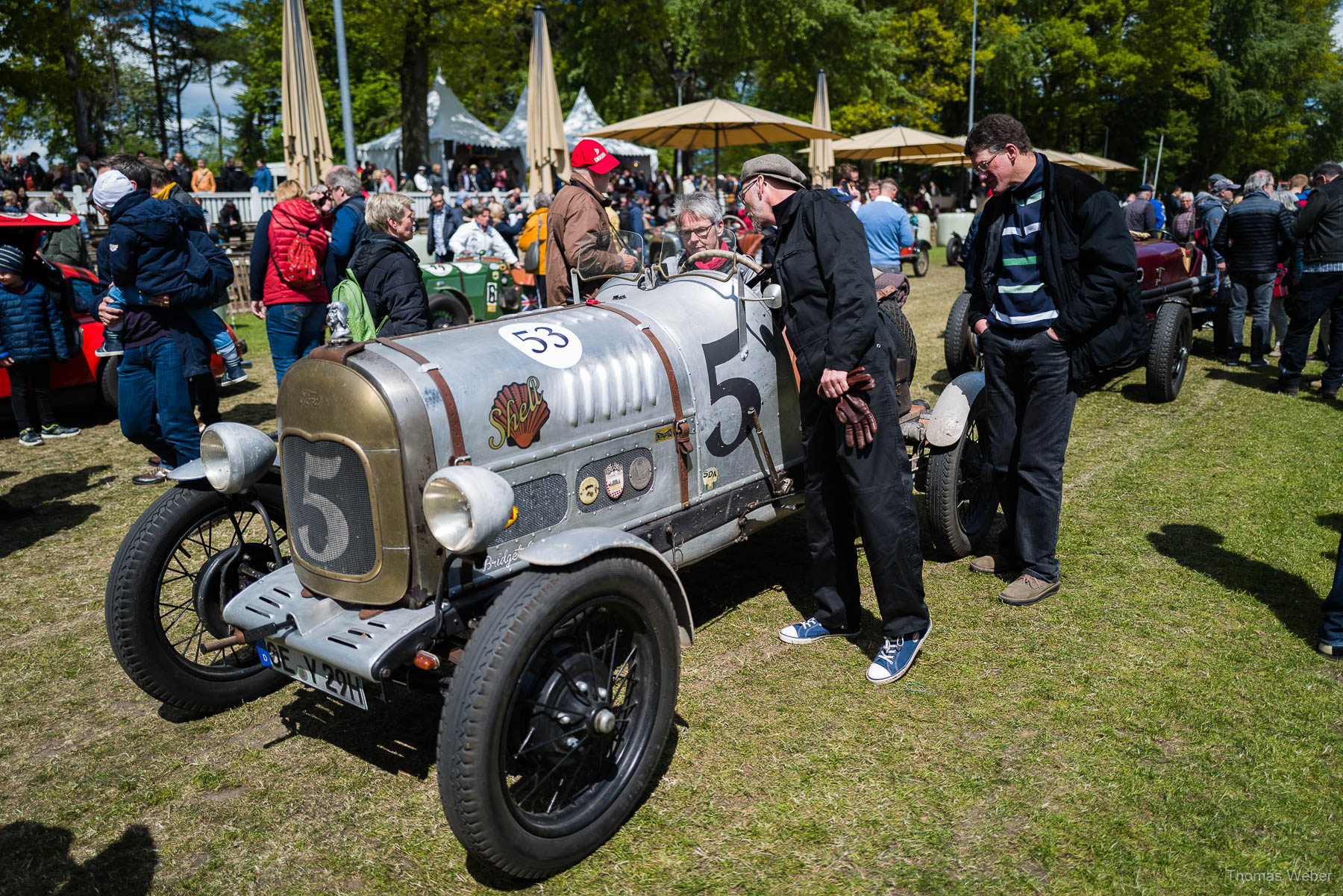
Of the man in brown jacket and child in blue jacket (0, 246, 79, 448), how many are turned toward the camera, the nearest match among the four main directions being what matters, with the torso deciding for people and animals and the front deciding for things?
1

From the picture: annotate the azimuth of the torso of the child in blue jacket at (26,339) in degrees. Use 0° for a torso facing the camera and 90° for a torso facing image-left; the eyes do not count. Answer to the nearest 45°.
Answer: approximately 0°

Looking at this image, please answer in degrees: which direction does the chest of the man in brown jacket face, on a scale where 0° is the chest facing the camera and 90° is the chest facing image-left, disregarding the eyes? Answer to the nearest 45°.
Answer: approximately 270°

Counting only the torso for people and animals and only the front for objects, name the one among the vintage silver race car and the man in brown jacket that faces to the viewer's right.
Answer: the man in brown jacket

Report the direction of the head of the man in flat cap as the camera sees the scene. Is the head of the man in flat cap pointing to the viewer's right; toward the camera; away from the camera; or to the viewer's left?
to the viewer's left

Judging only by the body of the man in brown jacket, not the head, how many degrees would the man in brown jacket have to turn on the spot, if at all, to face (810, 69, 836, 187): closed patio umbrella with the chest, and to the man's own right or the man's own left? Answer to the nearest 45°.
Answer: approximately 90° to the man's own left

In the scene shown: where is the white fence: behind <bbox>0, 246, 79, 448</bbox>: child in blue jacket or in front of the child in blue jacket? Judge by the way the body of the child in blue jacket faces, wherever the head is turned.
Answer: behind
